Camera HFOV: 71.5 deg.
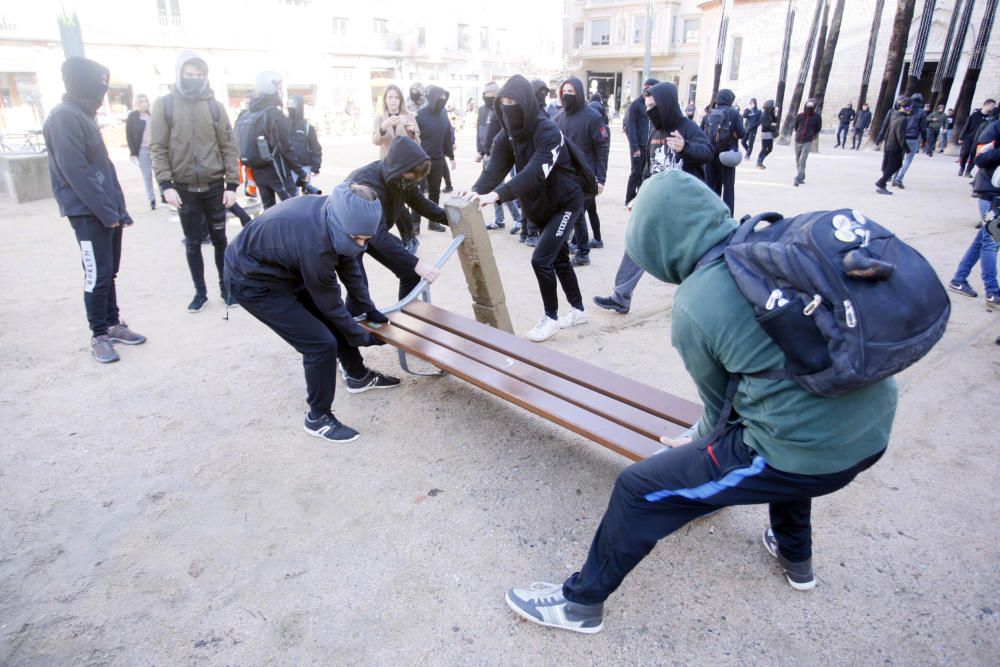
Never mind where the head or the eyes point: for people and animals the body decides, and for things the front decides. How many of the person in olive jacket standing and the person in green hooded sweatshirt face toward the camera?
1

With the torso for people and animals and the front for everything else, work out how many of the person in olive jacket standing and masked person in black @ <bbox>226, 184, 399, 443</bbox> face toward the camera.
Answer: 1

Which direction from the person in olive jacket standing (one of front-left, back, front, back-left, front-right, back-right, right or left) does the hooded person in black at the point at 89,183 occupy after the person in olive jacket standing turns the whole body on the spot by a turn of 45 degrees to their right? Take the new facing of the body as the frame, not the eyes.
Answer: front

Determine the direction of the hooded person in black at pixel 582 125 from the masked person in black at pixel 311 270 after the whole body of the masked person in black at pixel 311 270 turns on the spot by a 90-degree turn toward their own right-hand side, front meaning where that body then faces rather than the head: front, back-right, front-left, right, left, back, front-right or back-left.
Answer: back-left

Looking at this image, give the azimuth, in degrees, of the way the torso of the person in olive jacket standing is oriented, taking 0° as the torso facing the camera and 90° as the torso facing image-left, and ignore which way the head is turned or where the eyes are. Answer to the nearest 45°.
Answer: approximately 0°

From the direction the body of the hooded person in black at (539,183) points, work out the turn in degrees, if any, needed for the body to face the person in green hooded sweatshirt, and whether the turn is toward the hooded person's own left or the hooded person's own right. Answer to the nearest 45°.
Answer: approximately 45° to the hooded person's own left

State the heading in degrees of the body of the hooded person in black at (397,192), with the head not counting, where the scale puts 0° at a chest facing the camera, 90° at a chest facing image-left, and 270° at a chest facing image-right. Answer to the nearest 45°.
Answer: approximately 315°

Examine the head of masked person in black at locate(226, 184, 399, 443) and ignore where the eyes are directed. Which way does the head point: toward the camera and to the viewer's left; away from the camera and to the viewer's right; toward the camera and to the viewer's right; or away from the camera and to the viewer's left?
toward the camera and to the viewer's right

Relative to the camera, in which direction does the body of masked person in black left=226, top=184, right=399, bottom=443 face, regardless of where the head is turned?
to the viewer's right

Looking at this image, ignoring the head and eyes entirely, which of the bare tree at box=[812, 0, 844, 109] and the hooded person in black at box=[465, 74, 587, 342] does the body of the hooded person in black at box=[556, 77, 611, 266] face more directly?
the hooded person in black

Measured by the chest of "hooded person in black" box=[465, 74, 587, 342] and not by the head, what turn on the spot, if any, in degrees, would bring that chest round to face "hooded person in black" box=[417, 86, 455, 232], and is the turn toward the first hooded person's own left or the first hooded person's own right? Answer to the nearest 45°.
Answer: approximately 135° to the first hooded person's own right
